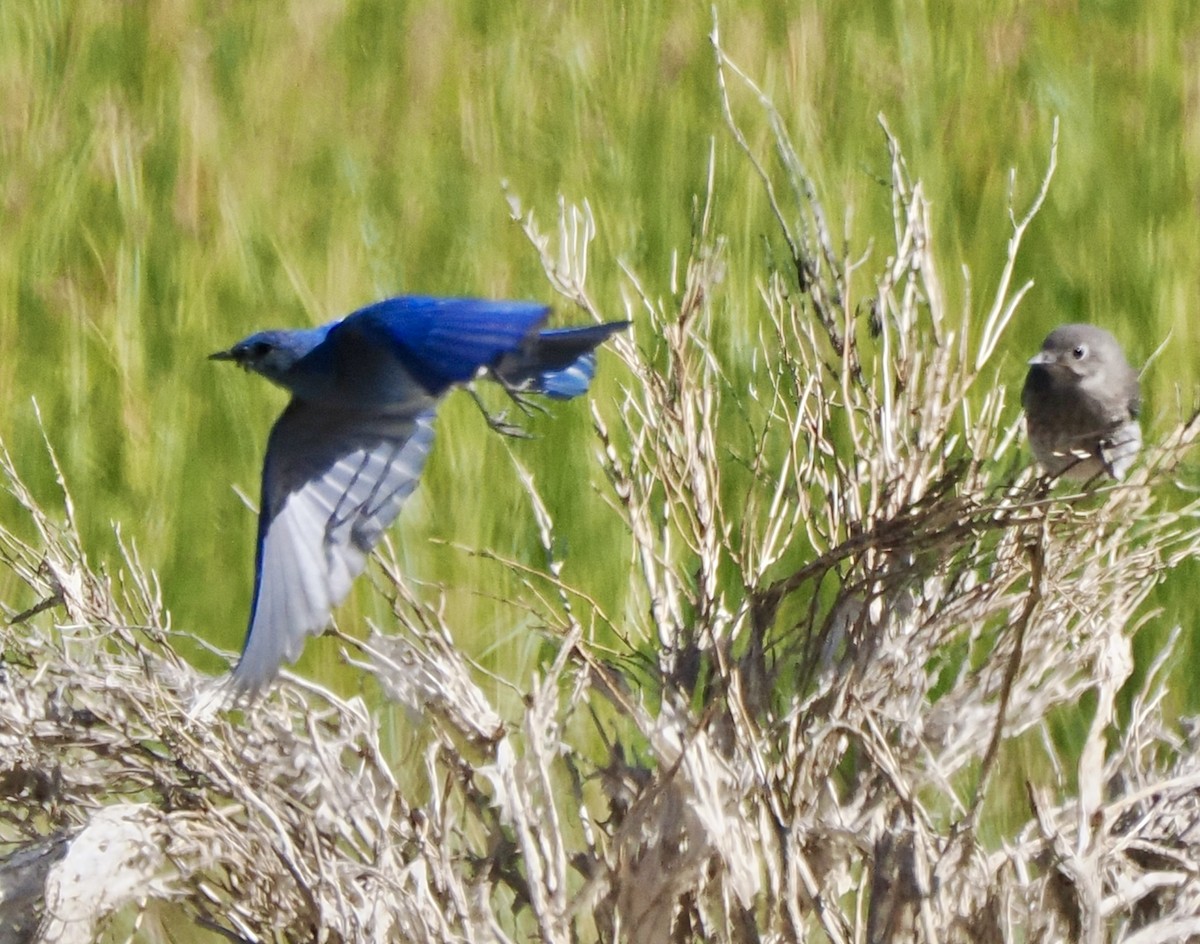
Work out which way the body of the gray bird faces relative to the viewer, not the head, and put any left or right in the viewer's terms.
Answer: facing the viewer and to the left of the viewer

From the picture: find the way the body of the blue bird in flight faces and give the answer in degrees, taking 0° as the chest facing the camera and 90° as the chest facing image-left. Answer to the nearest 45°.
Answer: approximately 90°

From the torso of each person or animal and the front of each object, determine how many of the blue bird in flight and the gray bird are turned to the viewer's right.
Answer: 0

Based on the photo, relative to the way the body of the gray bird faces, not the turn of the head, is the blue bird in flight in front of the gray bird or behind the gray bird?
in front

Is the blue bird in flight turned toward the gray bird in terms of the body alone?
no
